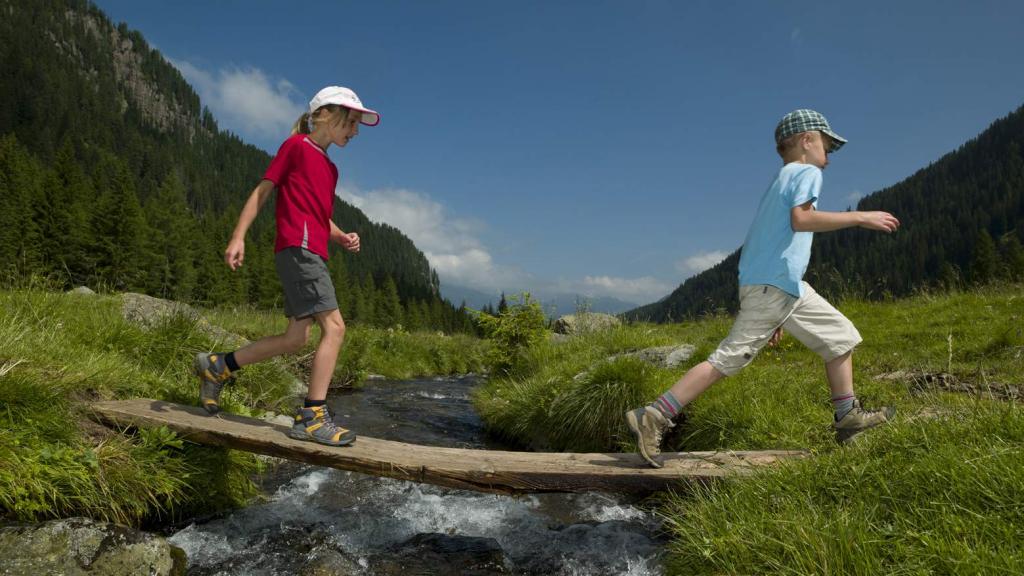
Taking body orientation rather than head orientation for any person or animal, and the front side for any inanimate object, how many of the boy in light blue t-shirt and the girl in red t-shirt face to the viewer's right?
2

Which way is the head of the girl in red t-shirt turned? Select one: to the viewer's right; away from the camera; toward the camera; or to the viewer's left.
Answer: to the viewer's right

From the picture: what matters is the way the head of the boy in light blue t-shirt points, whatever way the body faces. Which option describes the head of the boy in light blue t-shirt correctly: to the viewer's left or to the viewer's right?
to the viewer's right

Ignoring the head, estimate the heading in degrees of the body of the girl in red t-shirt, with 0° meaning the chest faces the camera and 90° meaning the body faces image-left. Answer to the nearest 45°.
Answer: approximately 270°

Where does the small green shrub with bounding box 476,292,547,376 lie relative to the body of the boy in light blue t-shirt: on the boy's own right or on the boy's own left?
on the boy's own left

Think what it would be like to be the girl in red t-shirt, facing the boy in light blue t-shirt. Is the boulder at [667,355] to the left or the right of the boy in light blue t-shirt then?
left

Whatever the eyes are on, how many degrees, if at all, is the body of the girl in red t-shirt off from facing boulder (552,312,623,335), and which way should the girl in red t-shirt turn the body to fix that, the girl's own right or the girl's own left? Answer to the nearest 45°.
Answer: approximately 45° to the girl's own left

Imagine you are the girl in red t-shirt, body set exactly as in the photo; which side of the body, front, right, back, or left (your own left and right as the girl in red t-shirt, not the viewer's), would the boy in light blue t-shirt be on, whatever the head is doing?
front

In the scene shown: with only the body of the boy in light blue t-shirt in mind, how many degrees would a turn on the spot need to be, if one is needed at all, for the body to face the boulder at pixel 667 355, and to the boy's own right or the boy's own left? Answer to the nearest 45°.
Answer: approximately 90° to the boy's own left

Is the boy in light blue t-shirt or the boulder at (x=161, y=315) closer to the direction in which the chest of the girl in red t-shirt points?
the boy in light blue t-shirt

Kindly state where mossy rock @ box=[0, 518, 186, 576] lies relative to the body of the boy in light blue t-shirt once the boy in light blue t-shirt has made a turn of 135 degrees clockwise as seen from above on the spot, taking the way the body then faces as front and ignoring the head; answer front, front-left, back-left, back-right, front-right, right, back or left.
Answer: front

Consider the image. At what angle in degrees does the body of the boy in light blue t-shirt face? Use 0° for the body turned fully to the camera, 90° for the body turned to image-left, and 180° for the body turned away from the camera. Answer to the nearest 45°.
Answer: approximately 270°
